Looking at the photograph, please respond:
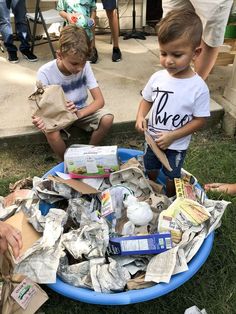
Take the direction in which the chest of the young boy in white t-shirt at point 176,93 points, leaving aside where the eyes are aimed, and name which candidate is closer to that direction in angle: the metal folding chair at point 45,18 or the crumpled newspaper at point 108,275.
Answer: the crumpled newspaper

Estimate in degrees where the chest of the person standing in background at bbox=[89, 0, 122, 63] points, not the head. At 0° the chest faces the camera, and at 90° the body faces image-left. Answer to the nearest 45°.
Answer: approximately 0°

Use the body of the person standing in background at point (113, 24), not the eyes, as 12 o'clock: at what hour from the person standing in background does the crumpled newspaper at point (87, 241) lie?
The crumpled newspaper is roughly at 12 o'clock from the person standing in background.

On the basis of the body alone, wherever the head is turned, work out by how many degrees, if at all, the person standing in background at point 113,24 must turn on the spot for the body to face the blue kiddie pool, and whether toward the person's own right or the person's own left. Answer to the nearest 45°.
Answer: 0° — they already face it

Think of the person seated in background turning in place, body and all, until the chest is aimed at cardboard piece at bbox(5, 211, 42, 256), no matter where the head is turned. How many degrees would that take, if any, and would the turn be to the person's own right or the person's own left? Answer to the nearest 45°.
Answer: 0° — they already face it

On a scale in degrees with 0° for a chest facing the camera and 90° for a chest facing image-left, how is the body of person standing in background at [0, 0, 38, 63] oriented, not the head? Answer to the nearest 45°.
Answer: approximately 315°

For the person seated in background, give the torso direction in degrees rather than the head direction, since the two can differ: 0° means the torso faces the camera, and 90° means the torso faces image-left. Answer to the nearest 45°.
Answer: approximately 0°

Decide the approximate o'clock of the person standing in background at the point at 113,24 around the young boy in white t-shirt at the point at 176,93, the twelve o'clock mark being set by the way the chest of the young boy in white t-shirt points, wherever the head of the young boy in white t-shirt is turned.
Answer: The person standing in background is roughly at 4 o'clock from the young boy in white t-shirt.
